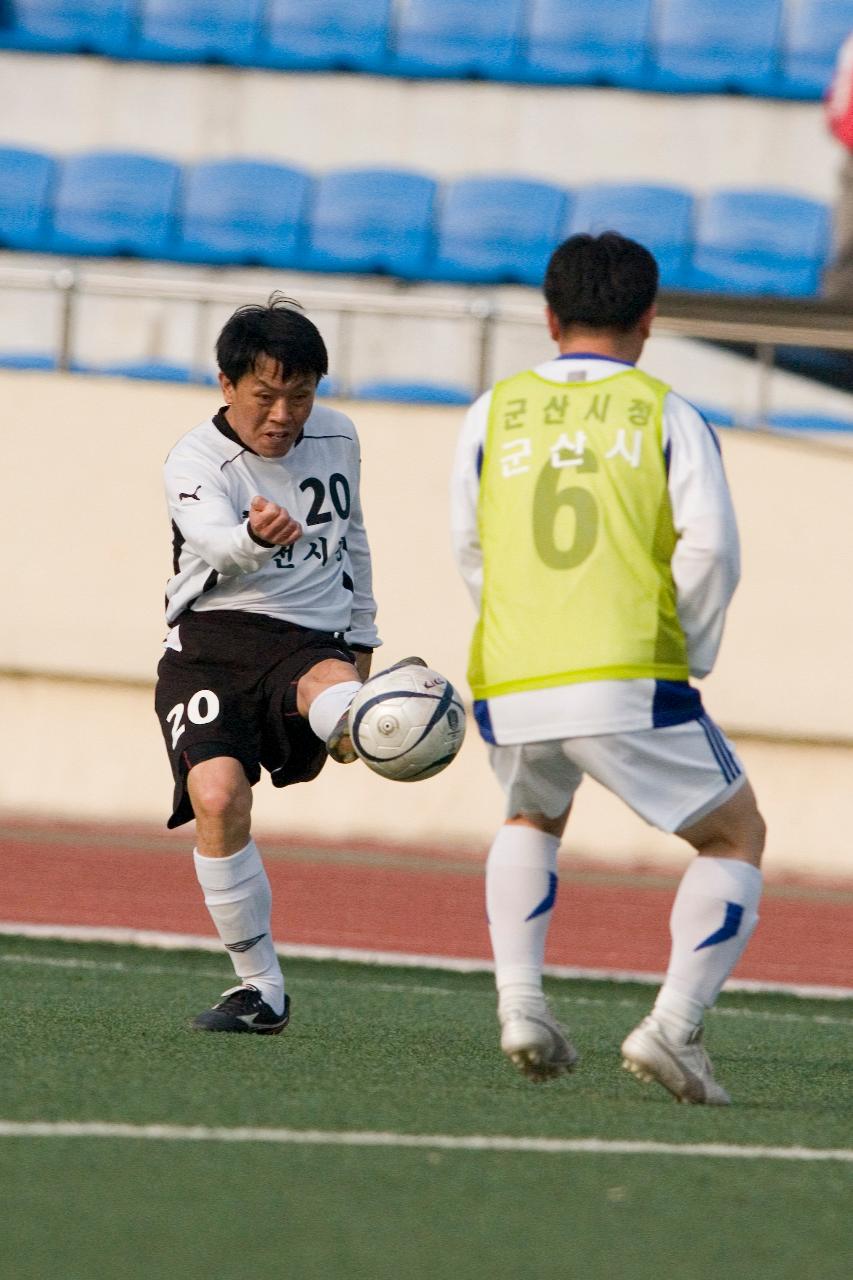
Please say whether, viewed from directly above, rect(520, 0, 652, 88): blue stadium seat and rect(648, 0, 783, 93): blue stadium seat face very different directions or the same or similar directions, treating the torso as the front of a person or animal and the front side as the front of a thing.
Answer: same or similar directions

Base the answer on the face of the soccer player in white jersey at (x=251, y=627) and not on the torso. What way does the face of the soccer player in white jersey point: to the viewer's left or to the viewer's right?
to the viewer's right

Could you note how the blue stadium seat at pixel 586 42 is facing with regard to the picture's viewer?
facing the viewer

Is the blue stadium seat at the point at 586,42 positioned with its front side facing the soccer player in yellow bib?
yes

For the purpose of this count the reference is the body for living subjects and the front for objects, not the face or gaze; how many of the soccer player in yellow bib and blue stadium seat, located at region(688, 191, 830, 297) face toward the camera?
1

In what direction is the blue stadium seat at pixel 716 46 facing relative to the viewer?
toward the camera

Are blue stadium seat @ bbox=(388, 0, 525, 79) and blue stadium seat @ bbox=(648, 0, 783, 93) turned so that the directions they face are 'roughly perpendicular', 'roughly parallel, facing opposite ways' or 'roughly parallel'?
roughly parallel

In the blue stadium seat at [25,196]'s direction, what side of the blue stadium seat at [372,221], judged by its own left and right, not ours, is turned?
right

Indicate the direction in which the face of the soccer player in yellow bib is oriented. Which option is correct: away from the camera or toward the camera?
away from the camera

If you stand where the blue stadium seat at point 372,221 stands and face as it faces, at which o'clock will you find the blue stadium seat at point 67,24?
the blue stadium seat at point 67,24 is roughly at 4 o'clock from the blue stadium seat at point 372,221.

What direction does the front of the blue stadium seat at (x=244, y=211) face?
toward the camera

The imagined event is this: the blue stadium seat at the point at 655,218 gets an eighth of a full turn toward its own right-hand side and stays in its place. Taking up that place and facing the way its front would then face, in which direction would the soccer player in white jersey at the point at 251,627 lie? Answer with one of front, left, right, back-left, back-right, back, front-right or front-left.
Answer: front-left

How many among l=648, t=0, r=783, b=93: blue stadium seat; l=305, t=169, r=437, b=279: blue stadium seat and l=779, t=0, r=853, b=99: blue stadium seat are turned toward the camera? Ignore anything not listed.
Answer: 3

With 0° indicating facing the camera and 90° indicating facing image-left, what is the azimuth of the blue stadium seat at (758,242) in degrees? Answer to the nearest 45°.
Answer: approximately 0°

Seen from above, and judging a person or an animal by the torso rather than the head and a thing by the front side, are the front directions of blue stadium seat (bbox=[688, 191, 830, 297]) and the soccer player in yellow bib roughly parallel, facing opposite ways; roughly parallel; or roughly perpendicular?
roughly parallel, facing opposite ways

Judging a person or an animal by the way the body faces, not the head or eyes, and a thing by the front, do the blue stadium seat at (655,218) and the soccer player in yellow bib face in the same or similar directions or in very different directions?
very different directions

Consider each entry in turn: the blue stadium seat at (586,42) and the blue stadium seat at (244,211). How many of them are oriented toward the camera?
2

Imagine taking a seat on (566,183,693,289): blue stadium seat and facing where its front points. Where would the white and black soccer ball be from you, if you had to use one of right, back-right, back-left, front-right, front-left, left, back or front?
front

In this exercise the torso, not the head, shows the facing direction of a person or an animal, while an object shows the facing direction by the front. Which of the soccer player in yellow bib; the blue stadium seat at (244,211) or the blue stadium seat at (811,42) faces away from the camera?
the soccer player in yellow bib
